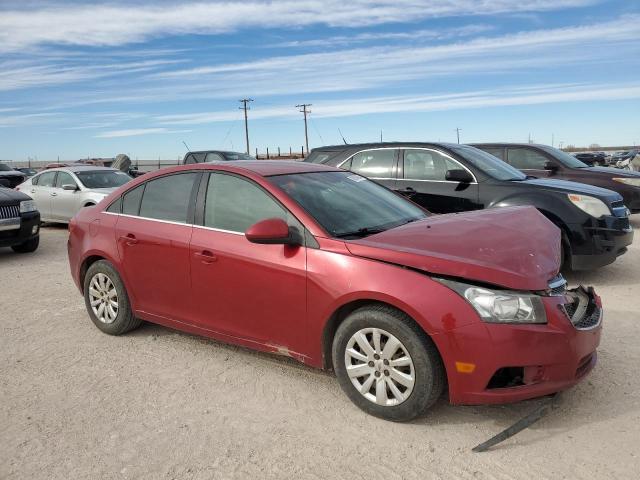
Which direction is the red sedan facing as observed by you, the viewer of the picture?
facing the viewer and to the right of the viewer

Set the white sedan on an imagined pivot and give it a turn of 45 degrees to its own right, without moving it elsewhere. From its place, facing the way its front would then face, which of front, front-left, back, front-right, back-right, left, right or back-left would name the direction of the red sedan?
front

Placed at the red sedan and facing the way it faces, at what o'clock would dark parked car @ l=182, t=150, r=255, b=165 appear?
The dark parked car is roughly at 7 o'clock from the red sedan.

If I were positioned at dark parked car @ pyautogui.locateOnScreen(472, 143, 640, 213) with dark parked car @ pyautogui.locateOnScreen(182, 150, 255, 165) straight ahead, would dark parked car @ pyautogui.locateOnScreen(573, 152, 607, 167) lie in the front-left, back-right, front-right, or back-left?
front-right

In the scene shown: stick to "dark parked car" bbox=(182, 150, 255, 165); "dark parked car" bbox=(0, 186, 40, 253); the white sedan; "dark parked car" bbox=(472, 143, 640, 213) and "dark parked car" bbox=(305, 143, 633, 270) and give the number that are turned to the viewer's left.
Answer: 0

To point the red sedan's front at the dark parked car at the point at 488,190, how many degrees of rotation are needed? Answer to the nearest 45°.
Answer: approximately 90° to its left

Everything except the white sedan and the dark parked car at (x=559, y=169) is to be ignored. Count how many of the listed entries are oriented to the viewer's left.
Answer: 0

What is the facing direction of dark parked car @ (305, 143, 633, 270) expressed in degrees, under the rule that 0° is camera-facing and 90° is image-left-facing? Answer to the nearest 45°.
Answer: approximately 315°

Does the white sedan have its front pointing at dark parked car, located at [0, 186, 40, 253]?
no

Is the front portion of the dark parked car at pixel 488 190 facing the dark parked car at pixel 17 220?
no

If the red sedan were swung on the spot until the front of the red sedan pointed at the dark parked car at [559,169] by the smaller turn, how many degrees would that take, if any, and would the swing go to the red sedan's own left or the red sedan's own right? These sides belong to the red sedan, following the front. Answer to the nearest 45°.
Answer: approximately 90° to the red sedan's own left

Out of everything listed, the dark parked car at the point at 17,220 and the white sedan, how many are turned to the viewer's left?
0

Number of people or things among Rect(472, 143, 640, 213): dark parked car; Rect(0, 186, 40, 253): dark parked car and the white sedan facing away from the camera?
0

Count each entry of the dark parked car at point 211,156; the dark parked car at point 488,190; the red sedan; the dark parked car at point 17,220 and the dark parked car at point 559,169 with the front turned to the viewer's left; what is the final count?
0
